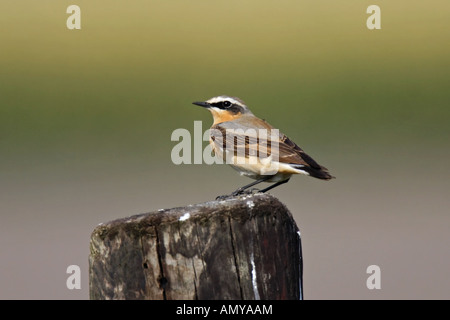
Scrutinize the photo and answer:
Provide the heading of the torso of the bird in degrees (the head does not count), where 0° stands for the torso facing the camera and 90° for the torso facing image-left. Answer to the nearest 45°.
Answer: approximately 90°
